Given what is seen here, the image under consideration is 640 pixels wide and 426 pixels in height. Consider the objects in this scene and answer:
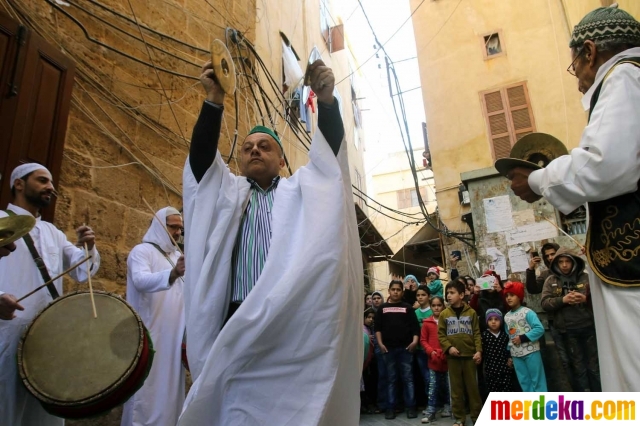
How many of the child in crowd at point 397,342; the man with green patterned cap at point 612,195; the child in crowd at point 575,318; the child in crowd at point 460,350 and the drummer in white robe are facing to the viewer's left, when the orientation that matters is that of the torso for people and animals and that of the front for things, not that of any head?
1

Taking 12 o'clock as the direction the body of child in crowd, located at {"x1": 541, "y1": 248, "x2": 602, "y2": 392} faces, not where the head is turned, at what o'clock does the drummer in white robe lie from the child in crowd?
The drummer in white robe is roughly at 1 o'clock from the child in crowd.

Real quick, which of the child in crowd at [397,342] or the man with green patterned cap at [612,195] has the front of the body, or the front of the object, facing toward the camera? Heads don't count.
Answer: the child in crowd

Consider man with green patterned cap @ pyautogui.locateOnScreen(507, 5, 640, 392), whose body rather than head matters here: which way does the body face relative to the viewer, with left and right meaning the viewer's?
facing to the left of the viewer

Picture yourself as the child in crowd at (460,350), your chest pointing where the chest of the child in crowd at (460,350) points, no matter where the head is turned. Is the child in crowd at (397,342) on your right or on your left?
on your right

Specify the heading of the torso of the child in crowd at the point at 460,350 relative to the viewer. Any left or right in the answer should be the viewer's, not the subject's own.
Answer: facing the viewer

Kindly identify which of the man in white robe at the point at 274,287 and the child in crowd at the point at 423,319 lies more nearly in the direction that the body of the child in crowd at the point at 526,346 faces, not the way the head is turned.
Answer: the man in white robe

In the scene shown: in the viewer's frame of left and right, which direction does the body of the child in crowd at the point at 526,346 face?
facing the viewer and to the left of the viewer

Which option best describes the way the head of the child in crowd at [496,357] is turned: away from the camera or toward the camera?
toward the camera

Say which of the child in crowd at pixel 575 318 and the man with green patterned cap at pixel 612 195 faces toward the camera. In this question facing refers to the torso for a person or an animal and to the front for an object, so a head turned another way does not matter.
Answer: the child in crowd

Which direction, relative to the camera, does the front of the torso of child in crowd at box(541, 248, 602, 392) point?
toward the camera
